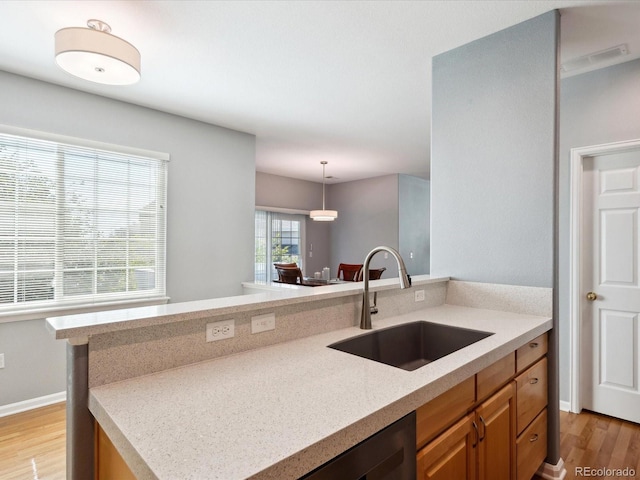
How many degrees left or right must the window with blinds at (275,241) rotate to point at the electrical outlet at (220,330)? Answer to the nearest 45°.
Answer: approximately 45° to its right

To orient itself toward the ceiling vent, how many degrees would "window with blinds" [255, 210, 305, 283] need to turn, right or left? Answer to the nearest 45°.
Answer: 0° — it already faces it

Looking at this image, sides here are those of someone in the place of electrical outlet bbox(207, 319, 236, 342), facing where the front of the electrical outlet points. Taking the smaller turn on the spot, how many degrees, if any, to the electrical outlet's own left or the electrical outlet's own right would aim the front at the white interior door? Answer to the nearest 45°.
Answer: approximately 45° to the electrical outlet's own left

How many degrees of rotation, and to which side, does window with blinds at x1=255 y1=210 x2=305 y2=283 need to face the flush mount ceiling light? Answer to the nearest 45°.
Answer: approximately 45° to its right

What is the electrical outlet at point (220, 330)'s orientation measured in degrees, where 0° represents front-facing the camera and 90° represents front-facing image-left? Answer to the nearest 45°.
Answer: approximately 315°

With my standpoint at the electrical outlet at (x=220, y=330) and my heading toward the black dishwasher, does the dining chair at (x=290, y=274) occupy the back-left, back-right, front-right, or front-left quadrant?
back-left

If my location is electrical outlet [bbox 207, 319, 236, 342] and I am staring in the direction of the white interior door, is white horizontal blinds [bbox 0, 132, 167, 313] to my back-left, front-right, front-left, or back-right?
back-left

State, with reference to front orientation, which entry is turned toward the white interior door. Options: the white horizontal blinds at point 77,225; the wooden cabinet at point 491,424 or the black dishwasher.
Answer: the white horizontal blinds

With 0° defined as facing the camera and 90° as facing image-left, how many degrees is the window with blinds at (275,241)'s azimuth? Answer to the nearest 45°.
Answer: approximately 315°

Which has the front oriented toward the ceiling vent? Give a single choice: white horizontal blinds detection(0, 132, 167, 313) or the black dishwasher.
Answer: the white horizontal blinds

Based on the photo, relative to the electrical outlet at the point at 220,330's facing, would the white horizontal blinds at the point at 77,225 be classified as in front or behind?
behind

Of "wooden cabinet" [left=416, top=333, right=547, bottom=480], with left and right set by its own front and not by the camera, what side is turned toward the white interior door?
left

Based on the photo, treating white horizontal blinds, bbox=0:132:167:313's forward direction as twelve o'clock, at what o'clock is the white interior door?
The white interior door is roughly at 12 o'clock from the white horizontal blinds.
